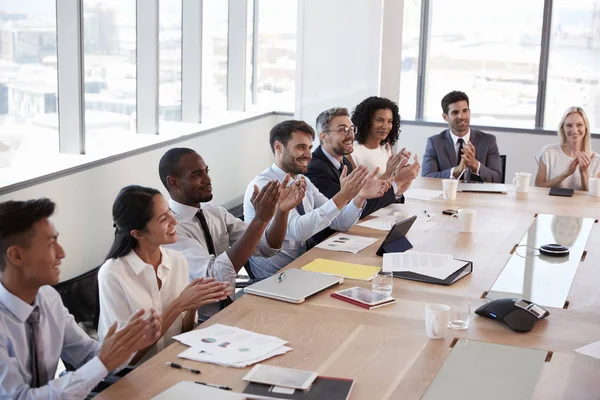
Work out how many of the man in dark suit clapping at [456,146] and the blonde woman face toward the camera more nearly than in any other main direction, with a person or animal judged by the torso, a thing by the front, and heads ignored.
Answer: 2

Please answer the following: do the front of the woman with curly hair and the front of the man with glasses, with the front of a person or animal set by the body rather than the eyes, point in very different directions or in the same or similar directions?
same or similar directions

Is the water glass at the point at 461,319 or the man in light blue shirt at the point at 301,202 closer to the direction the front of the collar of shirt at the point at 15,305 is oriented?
the water glass

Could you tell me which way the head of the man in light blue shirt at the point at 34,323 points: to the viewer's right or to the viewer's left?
to the viewer's right

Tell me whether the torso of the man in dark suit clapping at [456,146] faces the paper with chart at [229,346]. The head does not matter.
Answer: yes

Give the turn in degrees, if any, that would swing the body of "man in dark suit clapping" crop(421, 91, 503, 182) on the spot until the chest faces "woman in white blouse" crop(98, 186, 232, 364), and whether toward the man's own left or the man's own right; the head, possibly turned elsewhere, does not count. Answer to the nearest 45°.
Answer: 0° — they already face them

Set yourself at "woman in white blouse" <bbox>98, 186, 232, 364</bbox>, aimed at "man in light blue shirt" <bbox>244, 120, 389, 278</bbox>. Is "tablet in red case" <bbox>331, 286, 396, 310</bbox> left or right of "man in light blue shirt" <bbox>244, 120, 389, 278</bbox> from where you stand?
right

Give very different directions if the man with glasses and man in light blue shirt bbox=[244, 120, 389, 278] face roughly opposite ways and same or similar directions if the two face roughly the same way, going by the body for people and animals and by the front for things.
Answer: same or similar directions

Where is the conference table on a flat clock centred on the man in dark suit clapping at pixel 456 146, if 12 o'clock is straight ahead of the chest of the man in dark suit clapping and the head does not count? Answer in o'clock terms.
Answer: The conference table is roughly at 12 o'clock from the man in dark suit clapping.

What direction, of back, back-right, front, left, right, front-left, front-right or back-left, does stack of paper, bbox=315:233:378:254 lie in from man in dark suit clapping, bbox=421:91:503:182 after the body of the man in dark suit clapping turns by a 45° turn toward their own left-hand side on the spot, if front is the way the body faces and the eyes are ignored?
front-right

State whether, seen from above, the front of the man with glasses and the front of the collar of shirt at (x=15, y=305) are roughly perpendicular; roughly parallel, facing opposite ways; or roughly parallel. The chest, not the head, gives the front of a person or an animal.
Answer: roughly parallel

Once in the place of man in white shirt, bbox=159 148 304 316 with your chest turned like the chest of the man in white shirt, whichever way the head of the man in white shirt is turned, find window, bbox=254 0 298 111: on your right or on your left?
on your left

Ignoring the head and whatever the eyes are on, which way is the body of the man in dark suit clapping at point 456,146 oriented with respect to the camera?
toward the camera

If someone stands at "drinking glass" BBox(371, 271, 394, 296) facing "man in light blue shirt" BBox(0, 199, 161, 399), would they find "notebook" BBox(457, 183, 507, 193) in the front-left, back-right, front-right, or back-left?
back-right

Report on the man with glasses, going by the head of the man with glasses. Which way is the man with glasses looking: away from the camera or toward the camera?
toward the camera

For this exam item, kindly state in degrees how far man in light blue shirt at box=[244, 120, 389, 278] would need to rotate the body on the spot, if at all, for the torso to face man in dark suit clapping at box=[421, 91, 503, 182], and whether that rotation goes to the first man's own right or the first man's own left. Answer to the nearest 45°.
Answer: approximately 90° to the first man's own left

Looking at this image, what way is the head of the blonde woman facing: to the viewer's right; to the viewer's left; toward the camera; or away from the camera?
toward the camera

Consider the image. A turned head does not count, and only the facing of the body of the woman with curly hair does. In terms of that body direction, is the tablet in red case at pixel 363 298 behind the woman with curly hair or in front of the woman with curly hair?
in front
